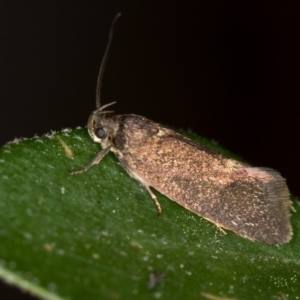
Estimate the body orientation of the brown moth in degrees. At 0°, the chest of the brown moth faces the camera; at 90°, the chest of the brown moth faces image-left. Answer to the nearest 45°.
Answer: approximately 90°
